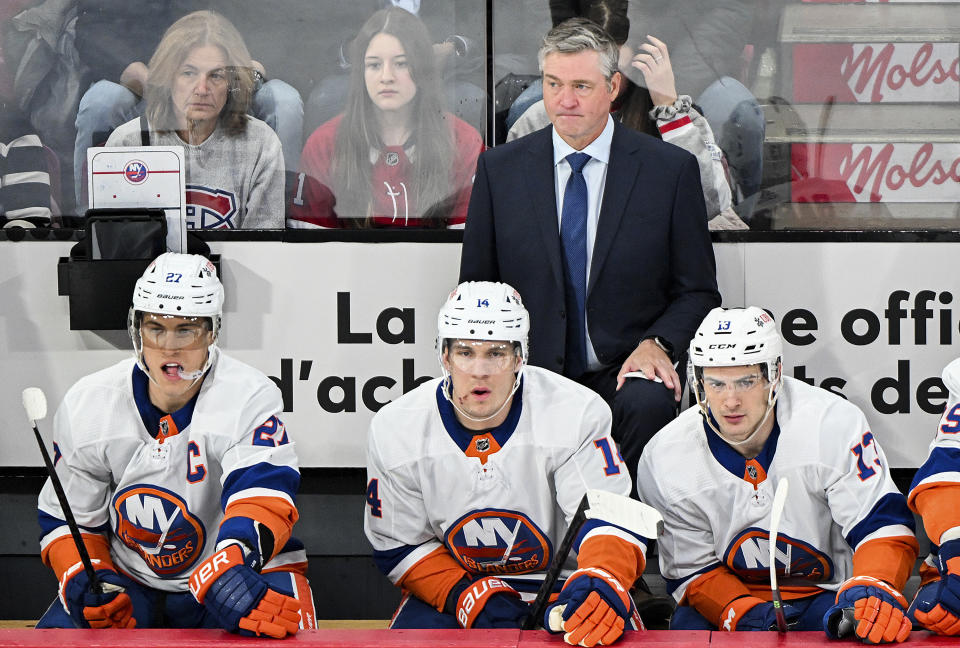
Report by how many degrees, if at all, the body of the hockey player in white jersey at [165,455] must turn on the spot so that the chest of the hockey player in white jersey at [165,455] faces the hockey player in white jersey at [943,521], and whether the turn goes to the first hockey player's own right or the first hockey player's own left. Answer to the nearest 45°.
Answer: approximately 45° to the first hockey player's own left

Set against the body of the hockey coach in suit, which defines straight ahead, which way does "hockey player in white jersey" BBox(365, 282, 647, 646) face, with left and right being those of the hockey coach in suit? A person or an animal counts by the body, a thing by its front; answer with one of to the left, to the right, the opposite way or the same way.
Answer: the same way

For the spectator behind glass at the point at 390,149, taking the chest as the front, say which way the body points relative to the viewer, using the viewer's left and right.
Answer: facing the viewer

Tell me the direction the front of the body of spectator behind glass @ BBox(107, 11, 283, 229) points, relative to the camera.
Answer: toward the camera

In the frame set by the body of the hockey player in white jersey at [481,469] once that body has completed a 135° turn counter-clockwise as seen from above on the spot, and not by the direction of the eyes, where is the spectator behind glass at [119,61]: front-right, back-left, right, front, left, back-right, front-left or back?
left

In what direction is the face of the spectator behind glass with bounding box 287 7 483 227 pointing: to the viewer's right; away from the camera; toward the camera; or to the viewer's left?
toward the camera

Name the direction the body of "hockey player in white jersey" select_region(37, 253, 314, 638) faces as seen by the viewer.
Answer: toward the camera

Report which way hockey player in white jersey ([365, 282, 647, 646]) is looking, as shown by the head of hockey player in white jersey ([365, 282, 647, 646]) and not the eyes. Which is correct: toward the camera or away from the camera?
toward the camera

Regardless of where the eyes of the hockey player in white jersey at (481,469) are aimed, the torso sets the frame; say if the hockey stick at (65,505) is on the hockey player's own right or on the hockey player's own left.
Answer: on the hockey player's own right

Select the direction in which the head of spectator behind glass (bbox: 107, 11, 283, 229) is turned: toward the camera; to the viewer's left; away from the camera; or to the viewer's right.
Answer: toward the camera

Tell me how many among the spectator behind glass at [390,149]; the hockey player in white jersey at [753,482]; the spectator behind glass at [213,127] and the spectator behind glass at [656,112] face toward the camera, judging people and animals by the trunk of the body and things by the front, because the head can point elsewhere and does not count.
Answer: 4

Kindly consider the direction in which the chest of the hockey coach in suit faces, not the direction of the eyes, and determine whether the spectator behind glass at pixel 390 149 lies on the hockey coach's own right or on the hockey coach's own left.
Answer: on the hockey coach's own right

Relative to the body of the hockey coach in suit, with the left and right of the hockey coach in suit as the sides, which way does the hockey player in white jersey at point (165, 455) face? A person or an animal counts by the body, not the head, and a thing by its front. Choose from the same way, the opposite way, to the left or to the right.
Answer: the same way
